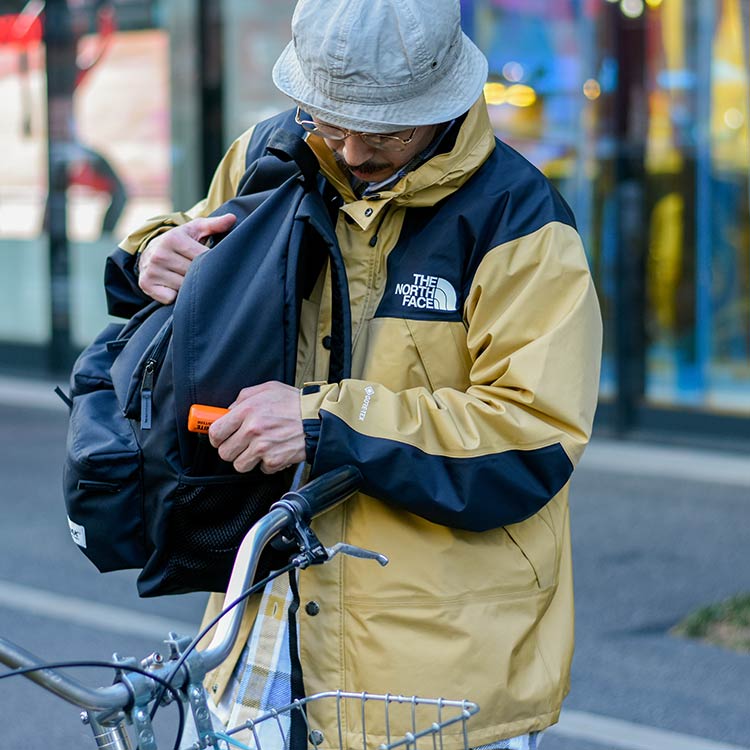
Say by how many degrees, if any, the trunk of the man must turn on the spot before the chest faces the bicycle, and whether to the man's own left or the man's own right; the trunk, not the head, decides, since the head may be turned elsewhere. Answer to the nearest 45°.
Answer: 0° — they already face it

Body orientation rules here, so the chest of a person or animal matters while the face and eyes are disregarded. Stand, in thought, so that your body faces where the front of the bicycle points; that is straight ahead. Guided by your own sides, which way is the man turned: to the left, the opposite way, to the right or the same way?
to the right

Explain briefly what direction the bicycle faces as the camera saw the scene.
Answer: facing the viewer and to the right of the viewer

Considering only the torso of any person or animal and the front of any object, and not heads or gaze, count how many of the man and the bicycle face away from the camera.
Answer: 0

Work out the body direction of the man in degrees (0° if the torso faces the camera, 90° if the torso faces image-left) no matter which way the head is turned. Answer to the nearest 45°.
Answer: approximately 45°

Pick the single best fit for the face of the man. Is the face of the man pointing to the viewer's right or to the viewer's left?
to the viewer's left
